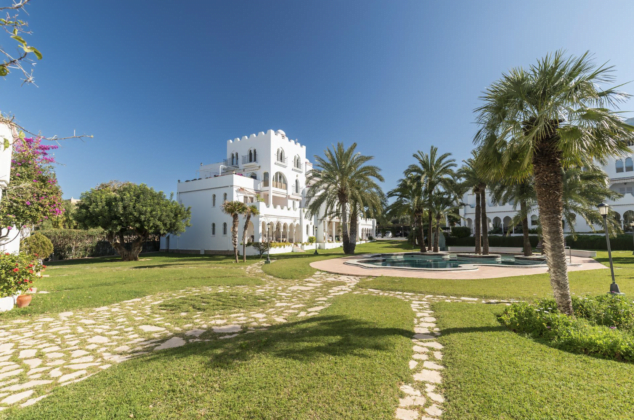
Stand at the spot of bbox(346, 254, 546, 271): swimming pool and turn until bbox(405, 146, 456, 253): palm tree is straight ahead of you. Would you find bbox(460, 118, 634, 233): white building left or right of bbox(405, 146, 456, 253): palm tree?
right

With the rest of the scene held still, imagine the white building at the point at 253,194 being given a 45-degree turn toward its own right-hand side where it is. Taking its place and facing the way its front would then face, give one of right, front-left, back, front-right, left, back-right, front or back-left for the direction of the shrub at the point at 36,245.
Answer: front-right

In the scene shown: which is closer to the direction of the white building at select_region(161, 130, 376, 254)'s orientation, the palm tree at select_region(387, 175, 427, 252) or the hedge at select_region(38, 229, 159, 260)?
the palm tree

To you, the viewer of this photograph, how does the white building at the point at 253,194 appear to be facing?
facing the viewer and to the right of the viewer

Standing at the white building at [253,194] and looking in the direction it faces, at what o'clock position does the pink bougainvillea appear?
The pink bougainvillea is roughly at 2 o'clock from the white building.

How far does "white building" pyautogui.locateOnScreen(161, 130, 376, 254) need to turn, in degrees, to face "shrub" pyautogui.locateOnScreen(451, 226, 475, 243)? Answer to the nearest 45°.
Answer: approximately 45° to its left

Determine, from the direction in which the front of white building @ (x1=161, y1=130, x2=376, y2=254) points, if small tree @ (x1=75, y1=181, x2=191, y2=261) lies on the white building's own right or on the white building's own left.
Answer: on the white building's own right

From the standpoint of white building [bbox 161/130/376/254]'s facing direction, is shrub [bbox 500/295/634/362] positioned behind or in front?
in front

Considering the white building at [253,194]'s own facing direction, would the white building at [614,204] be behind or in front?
in front

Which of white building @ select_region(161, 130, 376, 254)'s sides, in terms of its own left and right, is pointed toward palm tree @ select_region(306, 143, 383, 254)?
front

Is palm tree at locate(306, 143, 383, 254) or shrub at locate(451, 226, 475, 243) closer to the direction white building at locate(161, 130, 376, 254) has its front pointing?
the palm tree

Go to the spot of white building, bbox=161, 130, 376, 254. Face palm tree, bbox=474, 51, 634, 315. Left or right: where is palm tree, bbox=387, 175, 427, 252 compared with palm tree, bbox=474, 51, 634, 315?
left

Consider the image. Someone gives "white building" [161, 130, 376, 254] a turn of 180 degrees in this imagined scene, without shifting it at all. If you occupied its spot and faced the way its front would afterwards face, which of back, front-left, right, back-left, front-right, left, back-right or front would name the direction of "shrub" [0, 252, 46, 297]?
back-left
